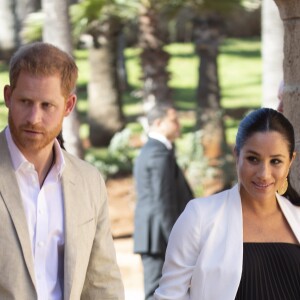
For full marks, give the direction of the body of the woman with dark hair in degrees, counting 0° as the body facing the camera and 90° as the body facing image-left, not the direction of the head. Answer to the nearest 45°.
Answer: approximately 315°

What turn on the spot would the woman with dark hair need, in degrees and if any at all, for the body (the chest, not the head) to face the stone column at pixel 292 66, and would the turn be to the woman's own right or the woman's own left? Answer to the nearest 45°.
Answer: approximately 135° to the woman's own left

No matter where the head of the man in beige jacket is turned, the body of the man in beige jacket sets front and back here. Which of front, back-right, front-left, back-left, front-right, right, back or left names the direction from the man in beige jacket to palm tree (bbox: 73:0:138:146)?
back-right

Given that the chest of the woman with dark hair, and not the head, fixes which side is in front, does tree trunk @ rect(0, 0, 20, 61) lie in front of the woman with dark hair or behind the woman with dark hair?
behind
